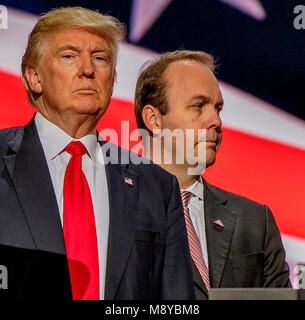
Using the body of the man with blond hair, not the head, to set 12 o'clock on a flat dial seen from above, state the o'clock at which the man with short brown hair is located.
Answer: The man with short brown hair is roughly at 8 o'clock from the man with blond hair.

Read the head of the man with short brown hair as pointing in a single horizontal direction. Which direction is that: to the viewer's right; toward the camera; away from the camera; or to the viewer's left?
to the viewer's right

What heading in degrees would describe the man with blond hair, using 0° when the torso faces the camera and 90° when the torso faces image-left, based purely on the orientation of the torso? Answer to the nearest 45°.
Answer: approximately 0°
